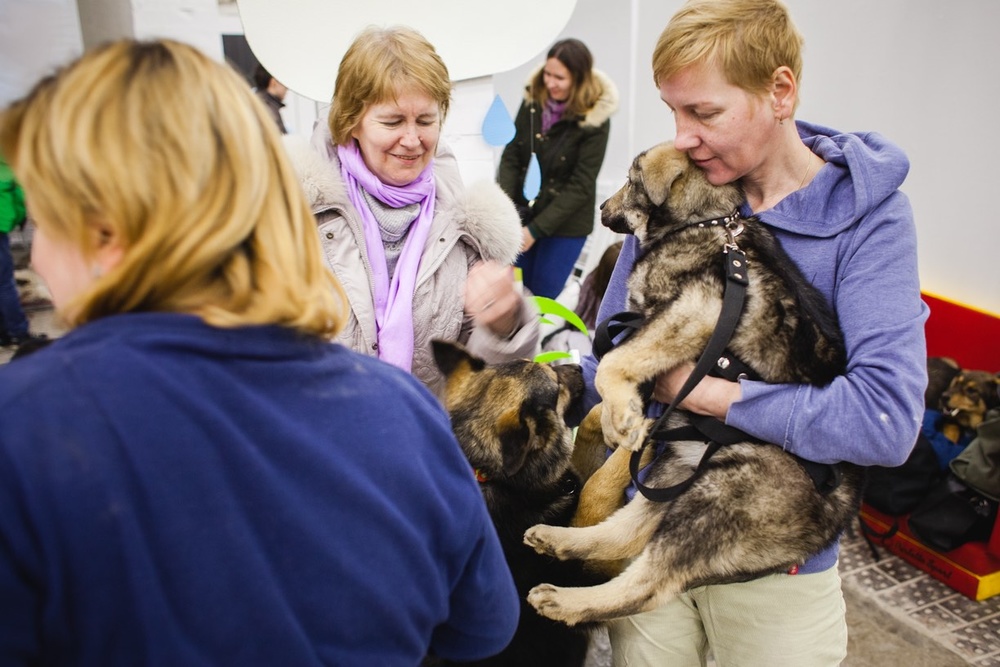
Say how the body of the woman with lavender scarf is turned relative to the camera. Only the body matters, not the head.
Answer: toward the camera

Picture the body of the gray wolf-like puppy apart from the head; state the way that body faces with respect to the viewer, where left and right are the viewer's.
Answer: facing to the left of the viewer

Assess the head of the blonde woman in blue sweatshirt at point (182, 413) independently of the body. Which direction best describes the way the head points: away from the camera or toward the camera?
away from the camera

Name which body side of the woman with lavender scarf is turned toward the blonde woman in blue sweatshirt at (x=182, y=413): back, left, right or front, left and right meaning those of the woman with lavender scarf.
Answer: front

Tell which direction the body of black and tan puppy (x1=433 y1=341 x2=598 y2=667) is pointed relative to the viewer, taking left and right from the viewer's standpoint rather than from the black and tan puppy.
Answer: facing to the right of the viewer

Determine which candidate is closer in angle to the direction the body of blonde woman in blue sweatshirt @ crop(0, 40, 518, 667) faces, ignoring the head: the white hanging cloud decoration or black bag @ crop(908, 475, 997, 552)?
the white hanging cloud decoration

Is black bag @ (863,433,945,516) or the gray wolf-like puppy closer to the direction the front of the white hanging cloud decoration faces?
the gray wolf-like puppy

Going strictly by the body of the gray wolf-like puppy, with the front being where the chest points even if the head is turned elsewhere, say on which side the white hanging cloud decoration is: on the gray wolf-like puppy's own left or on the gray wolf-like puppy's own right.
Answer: on the gray wolf-like puppy's own right

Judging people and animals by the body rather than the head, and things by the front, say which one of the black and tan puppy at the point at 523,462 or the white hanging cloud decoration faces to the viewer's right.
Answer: the black and tan puppy

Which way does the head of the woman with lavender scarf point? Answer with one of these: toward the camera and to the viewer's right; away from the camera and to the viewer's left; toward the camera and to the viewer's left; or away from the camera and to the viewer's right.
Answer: toward the camera and to the viewer's right

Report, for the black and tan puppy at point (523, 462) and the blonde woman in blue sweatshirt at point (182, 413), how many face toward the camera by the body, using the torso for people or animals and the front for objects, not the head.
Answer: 0

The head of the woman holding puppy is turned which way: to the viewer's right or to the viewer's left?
to the viewer's left
